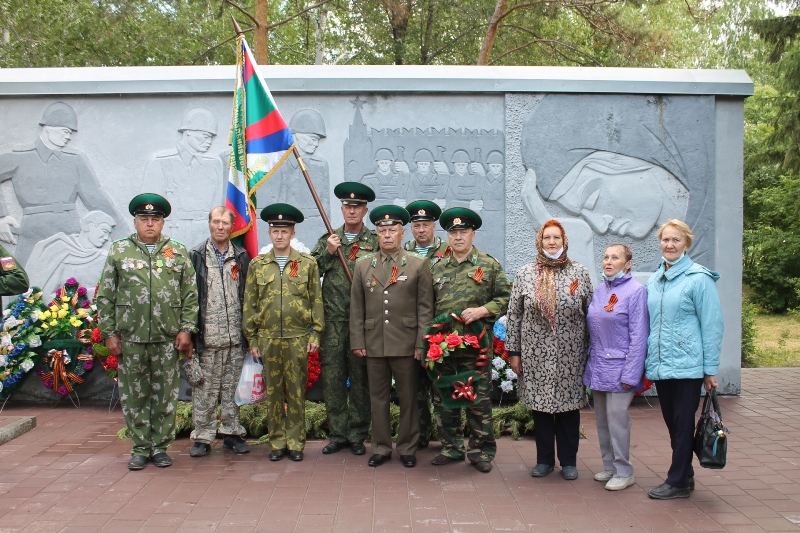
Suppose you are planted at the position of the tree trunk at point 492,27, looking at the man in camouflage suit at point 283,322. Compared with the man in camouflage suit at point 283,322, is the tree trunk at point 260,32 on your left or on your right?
right

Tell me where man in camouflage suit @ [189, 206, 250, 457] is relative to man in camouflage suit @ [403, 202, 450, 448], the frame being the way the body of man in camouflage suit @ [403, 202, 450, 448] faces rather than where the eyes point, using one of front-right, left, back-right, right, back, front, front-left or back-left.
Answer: right

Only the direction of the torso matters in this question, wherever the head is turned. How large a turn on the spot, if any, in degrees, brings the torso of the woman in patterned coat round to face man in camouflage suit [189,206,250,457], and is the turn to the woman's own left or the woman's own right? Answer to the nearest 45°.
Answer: approximately 90° to the woman's own right

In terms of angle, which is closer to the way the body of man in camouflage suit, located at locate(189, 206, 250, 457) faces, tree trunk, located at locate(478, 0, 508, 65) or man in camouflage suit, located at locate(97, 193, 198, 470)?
the man in camouflage suit

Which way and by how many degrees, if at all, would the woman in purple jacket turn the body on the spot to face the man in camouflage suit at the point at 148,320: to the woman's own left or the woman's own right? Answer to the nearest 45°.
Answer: approximately 45° to the woman's own right

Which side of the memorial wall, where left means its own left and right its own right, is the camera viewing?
front

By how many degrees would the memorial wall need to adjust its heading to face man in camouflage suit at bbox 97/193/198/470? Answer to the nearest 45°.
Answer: approximately 45° to its right

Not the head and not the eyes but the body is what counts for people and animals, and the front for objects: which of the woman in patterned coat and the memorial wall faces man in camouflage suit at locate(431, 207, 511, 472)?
the memorial wall

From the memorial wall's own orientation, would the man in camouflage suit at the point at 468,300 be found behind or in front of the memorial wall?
in front

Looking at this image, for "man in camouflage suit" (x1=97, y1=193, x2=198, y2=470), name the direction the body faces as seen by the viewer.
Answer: toward the camera

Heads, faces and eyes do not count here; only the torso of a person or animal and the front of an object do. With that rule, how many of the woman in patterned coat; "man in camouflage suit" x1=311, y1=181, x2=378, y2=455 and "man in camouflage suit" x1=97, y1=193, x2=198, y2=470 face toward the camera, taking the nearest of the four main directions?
3

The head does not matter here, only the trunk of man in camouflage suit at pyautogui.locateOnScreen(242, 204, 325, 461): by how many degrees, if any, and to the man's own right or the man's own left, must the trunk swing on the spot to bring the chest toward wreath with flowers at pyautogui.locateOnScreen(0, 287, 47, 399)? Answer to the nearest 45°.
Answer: approximately 135° to the man's own right
